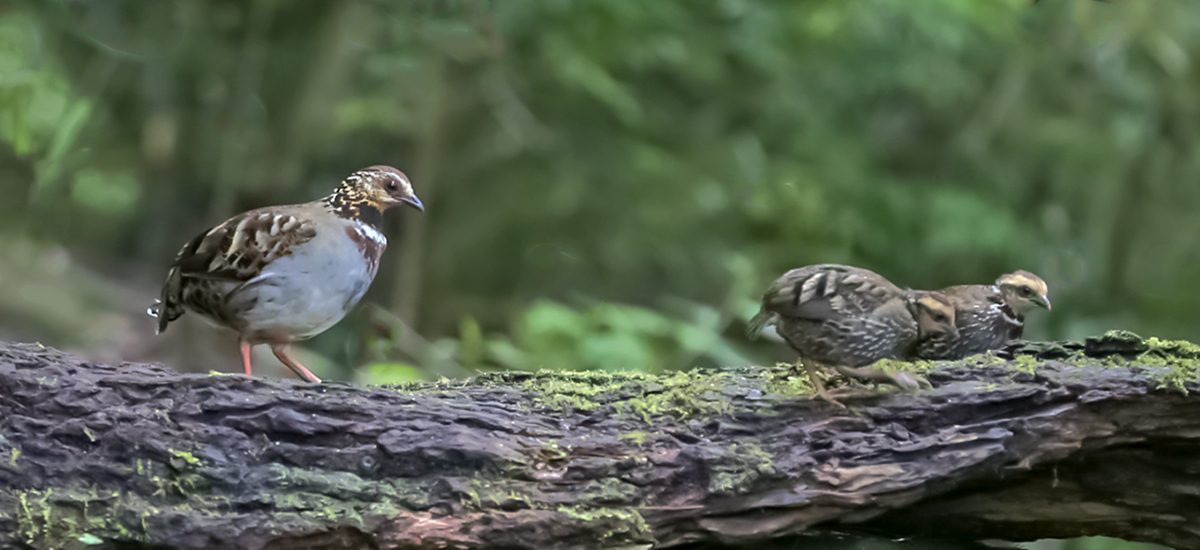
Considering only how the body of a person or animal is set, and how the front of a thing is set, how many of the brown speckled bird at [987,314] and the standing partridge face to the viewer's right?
2

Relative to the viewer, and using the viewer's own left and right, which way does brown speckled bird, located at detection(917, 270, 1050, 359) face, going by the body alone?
facing to the right of the viewer

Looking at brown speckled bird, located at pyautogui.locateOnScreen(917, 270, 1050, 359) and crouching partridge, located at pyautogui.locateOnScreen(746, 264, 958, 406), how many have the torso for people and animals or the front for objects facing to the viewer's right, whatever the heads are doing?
2

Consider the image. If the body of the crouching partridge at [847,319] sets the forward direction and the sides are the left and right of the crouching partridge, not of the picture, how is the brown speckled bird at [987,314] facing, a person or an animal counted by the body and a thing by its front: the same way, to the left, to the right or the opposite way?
the same way

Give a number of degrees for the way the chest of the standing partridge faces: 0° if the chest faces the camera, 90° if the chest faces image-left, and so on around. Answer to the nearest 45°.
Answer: approximately 270°

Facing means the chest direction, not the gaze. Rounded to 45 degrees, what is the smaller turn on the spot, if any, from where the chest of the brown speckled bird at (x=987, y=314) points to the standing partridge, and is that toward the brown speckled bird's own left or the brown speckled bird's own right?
approximately 135° to the brown speckled bird's own right

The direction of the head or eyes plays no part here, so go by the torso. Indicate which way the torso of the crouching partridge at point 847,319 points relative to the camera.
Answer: to the viewer's right
